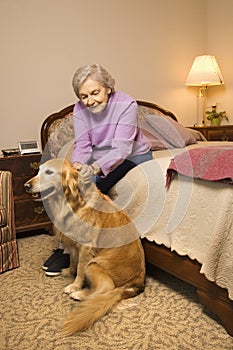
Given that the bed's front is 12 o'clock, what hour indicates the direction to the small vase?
The small vase is roughly at 8 o'clock from the bed.

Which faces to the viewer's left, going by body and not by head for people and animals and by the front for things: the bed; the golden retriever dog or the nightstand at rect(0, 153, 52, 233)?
the golden retriever dog

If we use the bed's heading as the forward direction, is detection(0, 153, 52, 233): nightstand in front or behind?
behind

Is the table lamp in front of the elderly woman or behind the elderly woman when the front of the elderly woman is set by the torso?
behind

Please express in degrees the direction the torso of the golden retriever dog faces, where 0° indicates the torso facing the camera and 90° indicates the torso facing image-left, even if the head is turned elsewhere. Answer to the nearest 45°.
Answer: approximately 90°

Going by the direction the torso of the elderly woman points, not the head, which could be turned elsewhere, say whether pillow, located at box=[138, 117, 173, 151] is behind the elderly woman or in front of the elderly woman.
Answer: behind

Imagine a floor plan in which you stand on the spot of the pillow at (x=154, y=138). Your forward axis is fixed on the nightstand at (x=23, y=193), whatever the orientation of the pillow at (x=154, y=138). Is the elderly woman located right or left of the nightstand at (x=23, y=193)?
left

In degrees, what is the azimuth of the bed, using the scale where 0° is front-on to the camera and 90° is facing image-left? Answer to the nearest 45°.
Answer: approximately 315°

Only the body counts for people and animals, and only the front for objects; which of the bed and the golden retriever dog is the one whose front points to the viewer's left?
the golden retriever dog
